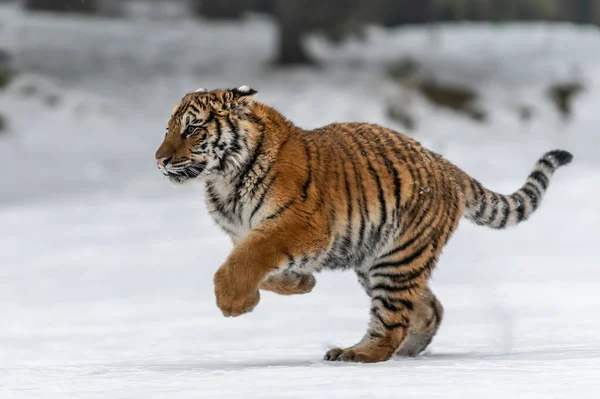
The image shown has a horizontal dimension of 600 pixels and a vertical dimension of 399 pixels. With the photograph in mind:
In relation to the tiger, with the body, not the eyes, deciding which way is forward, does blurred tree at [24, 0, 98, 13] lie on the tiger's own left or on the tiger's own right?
on the tiger's own right

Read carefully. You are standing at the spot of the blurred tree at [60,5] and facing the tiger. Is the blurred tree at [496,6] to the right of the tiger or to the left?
left

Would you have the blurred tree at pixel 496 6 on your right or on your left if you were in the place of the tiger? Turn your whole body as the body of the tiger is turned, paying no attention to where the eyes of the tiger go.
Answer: on your right

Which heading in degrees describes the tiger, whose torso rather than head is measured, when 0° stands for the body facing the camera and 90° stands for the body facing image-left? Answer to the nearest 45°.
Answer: approximately 90°

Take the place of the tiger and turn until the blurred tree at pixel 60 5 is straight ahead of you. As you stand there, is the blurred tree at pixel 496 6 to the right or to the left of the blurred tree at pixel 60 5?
right
